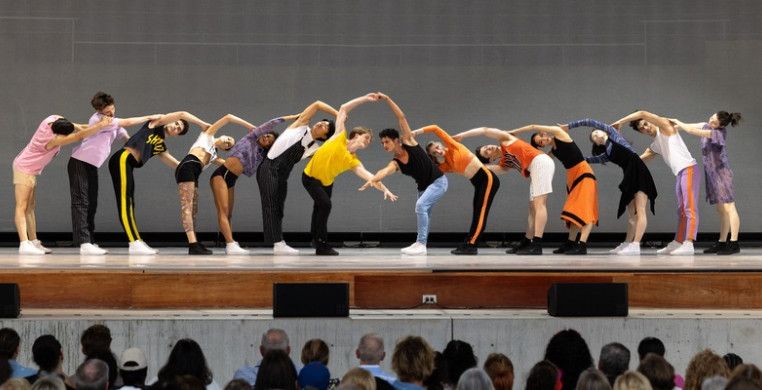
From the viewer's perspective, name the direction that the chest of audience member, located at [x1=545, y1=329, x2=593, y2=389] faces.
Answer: away from the camera

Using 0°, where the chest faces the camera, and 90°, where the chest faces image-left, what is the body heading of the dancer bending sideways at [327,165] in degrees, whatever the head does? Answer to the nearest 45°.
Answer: approximately 315°

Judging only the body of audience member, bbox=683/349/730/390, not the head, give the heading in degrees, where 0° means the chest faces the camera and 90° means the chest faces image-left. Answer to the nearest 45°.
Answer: approximately 180°

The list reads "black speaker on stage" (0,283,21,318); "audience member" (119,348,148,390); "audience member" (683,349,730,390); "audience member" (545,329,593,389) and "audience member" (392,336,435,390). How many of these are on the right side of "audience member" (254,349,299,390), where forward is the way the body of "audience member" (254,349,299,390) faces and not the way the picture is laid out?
3

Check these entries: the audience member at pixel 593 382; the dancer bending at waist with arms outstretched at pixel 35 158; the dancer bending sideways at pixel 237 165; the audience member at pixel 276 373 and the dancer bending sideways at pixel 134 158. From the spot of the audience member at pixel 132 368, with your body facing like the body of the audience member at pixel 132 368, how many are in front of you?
3

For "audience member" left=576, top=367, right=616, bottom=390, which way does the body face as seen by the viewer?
away from the camera

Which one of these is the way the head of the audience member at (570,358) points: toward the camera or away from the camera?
away from the camera

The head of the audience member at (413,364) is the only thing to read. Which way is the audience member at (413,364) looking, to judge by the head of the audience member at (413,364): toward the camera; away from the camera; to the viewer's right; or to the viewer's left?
away from the camera

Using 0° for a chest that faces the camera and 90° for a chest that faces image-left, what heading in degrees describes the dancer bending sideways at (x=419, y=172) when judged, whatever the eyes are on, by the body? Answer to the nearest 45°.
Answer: approximately 45°

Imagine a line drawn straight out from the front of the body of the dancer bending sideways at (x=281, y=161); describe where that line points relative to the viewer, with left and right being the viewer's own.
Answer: facing the viewer and to the right of the viewer

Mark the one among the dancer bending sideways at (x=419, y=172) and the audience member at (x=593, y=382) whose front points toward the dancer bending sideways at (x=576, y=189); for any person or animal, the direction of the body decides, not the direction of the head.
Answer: the audience member

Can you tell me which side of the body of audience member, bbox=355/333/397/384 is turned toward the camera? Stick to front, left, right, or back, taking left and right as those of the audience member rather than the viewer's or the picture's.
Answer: back

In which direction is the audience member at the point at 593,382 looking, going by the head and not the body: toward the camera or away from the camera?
away from the camera

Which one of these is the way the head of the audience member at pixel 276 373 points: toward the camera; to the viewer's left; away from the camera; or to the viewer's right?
away from the camera
